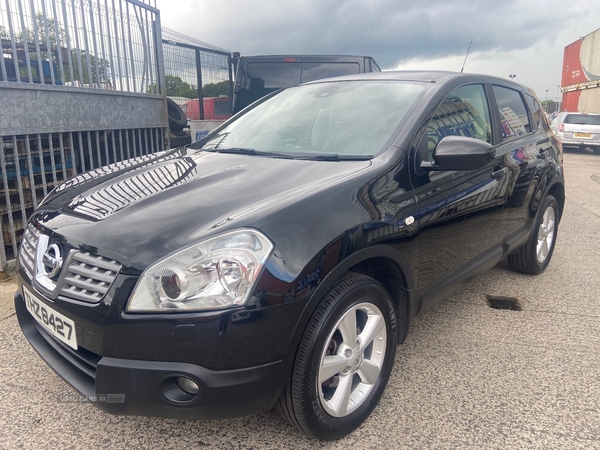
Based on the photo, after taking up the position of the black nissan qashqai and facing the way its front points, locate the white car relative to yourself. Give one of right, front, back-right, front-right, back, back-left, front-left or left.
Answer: back

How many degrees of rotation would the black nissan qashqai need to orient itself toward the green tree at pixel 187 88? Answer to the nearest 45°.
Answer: approximately 135° to its right

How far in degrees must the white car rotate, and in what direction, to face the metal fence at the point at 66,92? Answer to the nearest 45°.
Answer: approximately 135° to its left

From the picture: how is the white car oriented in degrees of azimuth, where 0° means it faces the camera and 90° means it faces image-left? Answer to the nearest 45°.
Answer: approximately 135°

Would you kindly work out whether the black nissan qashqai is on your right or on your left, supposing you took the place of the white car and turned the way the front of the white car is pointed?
on your left

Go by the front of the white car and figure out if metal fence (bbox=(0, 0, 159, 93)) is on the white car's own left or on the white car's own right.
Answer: on the white car's own left

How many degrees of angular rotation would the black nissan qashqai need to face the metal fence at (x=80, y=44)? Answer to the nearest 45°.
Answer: approximately 90° to its right

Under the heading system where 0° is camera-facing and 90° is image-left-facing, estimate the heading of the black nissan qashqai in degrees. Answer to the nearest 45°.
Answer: approximately 45°
